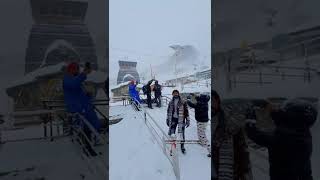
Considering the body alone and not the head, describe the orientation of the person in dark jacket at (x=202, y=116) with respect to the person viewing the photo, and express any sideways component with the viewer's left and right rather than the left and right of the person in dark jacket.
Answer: facing away from the viewer and to the left of the viewer

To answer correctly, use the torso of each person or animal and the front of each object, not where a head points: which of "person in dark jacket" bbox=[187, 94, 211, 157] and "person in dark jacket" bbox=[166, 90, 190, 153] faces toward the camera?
"person in dark jacket" bbox=[166, 90, 190, 153]

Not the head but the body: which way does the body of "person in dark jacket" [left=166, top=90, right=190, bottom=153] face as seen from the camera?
toward the camera

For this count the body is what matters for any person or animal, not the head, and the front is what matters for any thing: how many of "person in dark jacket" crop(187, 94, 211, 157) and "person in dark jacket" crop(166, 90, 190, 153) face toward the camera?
1
